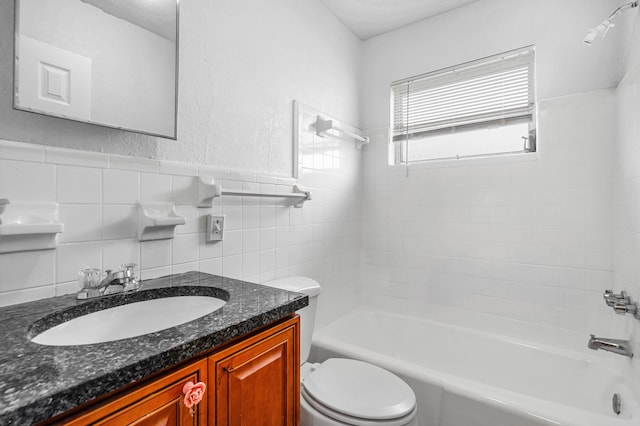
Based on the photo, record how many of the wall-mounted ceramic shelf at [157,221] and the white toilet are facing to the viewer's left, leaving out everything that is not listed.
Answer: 0

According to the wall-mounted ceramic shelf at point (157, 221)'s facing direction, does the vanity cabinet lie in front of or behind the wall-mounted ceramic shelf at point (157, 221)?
in front

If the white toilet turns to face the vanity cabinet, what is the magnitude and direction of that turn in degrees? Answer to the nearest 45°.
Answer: approximately 90° to its right

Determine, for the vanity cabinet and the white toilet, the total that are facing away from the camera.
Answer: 0

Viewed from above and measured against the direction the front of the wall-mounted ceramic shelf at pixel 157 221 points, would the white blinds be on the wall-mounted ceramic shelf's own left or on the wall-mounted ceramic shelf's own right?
on the wall-mounted ceramic shelf's own left

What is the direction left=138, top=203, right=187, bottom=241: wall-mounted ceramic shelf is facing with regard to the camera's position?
facing the viewer and to the right of the viewer

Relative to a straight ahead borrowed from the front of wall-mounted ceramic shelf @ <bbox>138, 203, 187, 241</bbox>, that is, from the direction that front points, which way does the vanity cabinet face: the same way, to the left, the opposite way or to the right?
the same way

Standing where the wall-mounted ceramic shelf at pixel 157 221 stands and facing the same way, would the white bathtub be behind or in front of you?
in front
